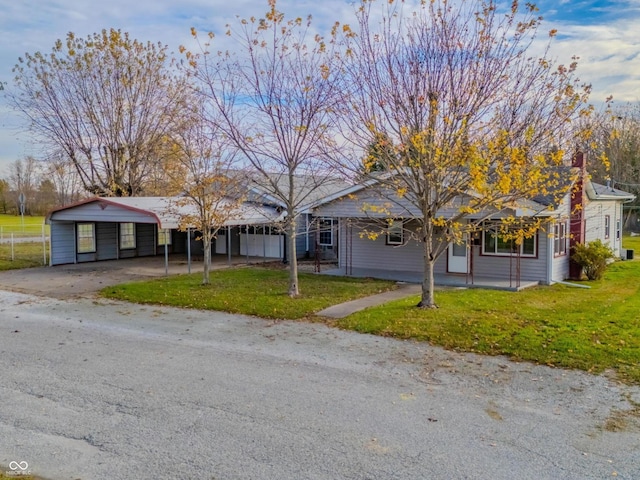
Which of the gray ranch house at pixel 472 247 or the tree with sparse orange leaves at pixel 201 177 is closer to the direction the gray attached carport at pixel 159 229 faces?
the tree with sparse orange leaves

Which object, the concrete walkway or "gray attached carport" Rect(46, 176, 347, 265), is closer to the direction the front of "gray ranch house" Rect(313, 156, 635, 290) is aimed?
the concrete walkway

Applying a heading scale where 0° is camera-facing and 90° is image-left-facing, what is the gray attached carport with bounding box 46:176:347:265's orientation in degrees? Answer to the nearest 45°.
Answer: approximately 0°

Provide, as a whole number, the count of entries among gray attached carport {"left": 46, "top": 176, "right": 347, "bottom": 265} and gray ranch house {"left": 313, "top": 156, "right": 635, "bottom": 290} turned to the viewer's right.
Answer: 0

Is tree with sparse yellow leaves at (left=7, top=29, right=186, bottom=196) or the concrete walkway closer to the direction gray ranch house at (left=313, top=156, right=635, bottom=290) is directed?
the concrete walkway

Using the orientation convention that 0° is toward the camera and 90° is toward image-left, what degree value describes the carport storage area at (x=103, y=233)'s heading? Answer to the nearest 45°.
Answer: approximately 315°

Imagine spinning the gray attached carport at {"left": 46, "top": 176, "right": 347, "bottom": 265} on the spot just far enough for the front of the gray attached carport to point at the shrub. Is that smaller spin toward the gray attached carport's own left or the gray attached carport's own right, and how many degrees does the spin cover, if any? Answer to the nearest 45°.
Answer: approximately 45° to the gray attached carport's own left

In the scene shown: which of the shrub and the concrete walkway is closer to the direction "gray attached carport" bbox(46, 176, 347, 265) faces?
the concrete walkway

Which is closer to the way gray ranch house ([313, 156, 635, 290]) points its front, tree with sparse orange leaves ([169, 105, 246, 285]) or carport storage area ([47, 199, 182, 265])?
the tree with sparse orange leaves

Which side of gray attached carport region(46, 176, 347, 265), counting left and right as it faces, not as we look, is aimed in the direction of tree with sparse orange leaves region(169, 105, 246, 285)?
front
